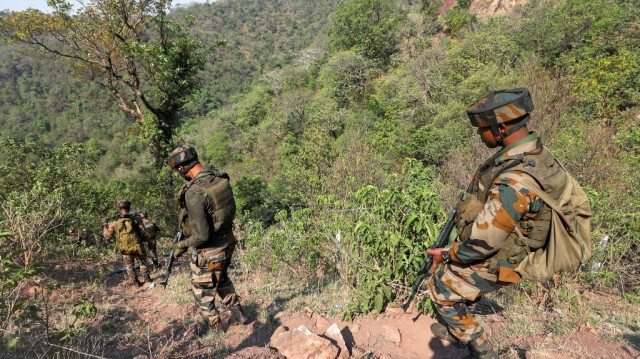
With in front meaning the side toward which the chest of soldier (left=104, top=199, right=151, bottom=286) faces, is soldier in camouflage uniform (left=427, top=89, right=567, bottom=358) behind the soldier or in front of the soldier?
behind

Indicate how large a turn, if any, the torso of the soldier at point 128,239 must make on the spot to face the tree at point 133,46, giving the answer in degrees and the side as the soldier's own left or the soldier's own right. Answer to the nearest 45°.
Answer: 0° — they already face it

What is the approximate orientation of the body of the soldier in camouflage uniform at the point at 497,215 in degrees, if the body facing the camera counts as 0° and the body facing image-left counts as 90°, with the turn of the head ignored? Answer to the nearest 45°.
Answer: approximately 90°

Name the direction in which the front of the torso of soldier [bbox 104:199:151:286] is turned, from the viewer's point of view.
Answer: away from the camera
